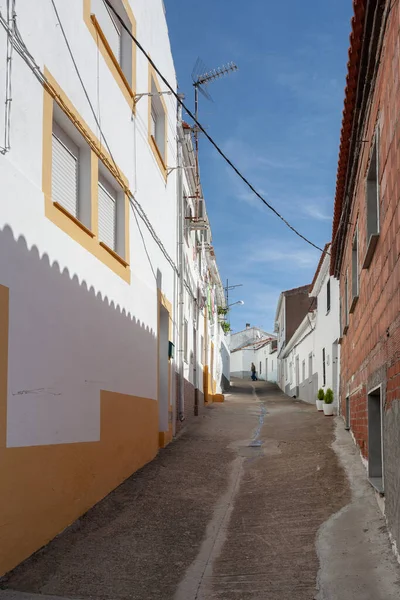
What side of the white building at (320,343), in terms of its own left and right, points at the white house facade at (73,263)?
left

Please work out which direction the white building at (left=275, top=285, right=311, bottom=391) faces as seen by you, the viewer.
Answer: facing to the left of the viewer

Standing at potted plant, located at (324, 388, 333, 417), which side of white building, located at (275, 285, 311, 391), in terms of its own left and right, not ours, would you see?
left

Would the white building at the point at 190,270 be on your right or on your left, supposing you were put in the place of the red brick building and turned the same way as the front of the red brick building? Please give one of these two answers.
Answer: on your right

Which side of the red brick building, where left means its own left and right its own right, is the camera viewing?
left

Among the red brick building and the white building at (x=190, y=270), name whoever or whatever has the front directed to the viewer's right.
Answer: the white building

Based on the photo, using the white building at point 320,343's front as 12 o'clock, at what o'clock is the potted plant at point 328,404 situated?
The potted plant is roughly at 9 o'clock from the white building.

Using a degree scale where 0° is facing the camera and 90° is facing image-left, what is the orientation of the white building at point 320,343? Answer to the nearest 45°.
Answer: approximately 90°

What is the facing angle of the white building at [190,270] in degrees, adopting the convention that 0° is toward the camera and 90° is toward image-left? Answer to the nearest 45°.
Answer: approximately 270°

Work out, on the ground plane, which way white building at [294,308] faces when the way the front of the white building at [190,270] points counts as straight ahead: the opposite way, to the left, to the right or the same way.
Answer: the opposite way
